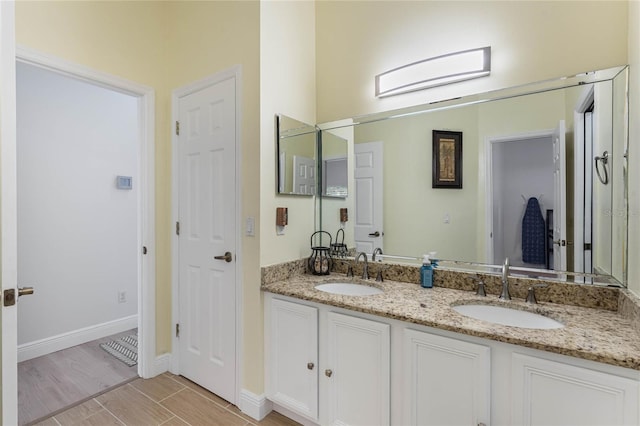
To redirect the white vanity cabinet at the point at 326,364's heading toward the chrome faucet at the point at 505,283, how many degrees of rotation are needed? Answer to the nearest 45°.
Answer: approximately 135° to its left

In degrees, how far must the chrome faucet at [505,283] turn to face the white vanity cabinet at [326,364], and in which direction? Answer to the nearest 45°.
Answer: approximately 45° to its right

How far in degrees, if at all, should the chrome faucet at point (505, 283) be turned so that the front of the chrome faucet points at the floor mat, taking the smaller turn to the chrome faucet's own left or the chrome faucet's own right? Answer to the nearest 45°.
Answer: approximately 90° to the chrome faucet's own right

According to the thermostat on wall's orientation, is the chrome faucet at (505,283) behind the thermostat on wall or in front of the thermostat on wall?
in front

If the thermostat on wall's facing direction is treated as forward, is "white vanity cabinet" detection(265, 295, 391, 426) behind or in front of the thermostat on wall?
in front

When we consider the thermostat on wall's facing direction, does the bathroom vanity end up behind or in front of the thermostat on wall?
in front

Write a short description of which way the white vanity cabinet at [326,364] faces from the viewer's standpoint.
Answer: facing the viewer and to the left of the viewer

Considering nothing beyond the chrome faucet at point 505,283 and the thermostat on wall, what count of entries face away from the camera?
0

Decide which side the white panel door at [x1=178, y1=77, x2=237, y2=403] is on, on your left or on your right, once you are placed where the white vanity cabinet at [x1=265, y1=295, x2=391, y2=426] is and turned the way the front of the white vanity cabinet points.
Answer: on your right

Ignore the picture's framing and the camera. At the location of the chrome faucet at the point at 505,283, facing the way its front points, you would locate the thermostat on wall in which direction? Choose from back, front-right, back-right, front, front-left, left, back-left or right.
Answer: right

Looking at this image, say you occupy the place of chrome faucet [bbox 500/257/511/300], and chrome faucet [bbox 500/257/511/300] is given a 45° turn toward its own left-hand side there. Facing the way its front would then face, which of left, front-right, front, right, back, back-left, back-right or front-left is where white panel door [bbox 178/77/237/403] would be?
back-right

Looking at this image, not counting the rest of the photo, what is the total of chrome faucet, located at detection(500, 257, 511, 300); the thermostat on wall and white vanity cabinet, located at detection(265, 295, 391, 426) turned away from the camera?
0

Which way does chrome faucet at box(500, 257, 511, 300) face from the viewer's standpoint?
toward the camera

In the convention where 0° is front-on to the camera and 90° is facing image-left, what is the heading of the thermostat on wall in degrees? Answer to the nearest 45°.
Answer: approximately 315°
